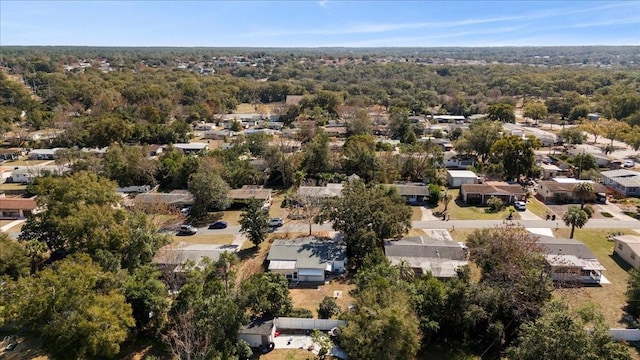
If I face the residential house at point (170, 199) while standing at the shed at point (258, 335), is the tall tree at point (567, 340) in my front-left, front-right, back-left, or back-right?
back-right

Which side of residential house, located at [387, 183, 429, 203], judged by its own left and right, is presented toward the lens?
front

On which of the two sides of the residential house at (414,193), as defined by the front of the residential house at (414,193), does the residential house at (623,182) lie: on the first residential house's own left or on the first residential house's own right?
on the first residential house's own left

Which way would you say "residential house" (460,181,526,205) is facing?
toward the camera

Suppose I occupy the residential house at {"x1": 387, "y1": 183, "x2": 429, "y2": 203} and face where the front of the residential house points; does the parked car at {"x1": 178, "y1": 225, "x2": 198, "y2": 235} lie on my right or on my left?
on my right

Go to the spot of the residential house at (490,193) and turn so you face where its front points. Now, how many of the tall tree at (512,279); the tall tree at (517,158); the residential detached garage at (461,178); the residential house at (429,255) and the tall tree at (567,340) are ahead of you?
3

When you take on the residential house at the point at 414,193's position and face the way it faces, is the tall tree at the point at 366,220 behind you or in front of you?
in front

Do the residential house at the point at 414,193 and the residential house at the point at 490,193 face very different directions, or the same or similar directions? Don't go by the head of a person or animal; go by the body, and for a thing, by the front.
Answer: same or similar directions

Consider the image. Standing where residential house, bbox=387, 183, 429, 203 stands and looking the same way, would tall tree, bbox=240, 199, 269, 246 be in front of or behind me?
in front

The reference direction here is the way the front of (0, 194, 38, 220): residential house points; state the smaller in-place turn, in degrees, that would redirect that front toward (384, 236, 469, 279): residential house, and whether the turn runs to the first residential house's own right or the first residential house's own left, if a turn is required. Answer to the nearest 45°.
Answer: approximately 45° to the first residential house's own left

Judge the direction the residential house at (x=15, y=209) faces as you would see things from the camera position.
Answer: facing the viewer

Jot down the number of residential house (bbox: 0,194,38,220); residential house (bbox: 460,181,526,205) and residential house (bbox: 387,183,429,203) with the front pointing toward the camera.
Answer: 3

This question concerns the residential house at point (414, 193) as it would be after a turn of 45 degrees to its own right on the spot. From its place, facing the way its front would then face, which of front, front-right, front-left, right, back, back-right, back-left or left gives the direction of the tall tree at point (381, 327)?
front-left

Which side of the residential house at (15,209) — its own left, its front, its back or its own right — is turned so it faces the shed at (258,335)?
front

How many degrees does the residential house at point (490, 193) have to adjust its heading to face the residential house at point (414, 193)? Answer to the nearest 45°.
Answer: approximately 90° to its right

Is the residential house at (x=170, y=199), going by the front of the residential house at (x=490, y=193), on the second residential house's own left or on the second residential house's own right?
on the second residential house's own right
